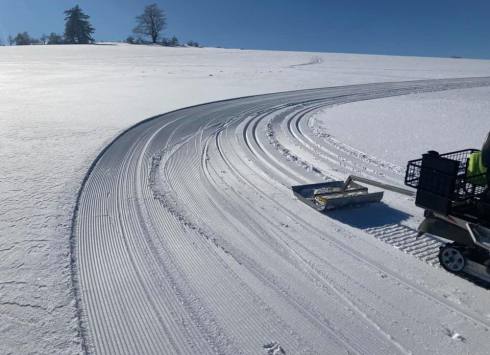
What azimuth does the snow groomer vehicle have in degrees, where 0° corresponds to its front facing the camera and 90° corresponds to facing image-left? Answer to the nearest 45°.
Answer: approximately 315°
